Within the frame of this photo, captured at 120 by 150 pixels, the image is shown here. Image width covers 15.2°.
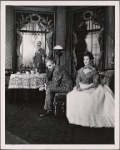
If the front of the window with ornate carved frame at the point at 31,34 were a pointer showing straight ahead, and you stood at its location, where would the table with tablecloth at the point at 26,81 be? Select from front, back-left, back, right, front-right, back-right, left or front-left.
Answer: front

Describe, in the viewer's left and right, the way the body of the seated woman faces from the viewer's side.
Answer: facing the viewer and to the left of the viewer

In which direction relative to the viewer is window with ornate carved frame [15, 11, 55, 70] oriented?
toward the camera

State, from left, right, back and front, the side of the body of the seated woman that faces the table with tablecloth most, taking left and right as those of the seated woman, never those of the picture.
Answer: right
